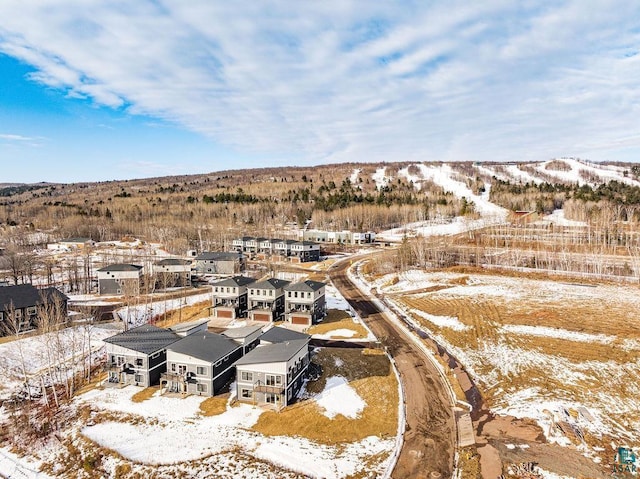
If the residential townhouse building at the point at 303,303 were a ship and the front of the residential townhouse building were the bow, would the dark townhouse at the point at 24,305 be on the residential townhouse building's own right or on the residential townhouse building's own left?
on the residential townhouse building's own right

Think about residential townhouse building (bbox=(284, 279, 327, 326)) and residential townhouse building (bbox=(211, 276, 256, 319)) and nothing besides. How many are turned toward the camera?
2

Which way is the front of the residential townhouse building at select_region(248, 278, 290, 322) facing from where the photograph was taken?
facing the viewer

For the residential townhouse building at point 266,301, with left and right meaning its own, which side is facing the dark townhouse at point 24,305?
right

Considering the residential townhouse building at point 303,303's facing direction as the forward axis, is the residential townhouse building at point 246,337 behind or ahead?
ahead

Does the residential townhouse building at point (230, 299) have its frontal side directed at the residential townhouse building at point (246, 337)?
yes

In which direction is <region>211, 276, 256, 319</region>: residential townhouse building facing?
toward the camera

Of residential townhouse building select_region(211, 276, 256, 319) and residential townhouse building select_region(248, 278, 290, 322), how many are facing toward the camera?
2

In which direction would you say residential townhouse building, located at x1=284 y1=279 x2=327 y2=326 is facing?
toward the camera

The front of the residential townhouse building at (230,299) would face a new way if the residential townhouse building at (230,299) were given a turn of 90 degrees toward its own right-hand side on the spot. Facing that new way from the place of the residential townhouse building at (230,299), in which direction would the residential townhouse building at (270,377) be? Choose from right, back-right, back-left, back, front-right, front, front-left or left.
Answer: left

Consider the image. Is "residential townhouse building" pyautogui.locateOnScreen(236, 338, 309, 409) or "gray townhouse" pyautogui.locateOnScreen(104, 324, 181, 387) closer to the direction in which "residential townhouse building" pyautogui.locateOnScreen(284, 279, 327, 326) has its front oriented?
the residential townhouse building

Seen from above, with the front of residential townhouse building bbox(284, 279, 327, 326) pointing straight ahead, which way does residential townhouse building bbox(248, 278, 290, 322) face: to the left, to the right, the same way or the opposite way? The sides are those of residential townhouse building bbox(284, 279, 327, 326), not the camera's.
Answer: the same way

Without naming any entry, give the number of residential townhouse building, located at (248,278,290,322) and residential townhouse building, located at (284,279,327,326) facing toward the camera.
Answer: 2

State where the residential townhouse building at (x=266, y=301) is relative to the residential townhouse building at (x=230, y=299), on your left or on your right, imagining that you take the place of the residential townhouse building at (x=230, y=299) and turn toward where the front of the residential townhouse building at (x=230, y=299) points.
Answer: on your left

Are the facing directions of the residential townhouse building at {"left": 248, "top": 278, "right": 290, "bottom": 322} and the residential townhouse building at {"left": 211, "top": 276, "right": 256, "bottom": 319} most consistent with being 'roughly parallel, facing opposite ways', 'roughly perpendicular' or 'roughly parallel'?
roughly parallel

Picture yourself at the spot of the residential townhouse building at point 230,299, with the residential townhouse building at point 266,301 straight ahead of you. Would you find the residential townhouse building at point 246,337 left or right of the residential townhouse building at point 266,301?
right

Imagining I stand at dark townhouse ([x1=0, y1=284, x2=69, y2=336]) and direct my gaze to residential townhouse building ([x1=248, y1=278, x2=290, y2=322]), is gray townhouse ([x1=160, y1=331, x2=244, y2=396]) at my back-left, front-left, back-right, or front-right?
front-right

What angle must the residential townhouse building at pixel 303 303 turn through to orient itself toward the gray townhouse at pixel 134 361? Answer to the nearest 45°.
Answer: approximately 45° to its right
